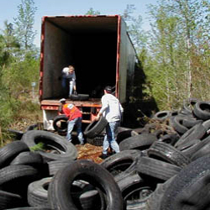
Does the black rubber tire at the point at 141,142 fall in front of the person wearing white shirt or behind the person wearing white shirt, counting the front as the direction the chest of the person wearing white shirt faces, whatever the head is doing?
behind

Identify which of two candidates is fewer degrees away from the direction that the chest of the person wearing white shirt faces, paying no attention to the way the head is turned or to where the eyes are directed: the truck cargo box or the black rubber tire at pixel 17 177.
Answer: the truck cargo box

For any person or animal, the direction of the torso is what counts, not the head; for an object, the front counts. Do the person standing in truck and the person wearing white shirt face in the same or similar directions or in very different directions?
very different directions

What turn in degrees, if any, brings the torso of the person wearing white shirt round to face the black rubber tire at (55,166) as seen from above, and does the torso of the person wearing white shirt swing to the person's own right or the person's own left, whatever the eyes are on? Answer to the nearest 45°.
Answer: approximately 135° to the person's own left

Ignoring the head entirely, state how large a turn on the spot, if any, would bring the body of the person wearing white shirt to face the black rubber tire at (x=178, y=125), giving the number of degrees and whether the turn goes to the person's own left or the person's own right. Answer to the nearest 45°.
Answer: approximately 90° to the person's own right

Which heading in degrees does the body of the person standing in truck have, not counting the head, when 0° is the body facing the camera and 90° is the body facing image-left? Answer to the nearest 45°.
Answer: approximately 315°

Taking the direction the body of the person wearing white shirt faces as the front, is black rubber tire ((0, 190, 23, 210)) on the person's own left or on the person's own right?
on the person's own left

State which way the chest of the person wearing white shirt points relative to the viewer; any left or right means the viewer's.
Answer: facing away from the viewer and to the left of the viewer
